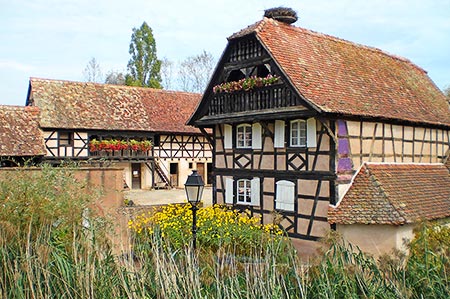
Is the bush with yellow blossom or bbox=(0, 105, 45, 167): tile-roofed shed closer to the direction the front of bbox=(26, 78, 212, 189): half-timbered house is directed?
the bush with yellow blossom

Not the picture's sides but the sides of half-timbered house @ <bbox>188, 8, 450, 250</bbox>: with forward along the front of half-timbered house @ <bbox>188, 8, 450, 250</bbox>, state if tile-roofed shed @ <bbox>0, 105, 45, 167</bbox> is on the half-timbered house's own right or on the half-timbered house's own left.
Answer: on the half-timbered house's own right

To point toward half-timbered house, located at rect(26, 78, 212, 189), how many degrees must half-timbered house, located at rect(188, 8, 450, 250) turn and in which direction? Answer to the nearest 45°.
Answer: approximately 90° to its right

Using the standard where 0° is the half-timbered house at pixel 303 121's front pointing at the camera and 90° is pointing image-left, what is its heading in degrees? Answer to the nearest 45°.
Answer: approximately 45°

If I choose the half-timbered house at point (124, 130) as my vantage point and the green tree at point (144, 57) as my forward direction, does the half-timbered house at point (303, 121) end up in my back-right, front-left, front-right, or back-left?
back-right

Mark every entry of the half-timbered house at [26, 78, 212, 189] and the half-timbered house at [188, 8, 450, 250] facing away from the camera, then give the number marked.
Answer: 0

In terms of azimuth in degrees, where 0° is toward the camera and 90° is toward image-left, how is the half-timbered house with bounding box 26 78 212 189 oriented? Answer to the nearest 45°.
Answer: approximately 0°

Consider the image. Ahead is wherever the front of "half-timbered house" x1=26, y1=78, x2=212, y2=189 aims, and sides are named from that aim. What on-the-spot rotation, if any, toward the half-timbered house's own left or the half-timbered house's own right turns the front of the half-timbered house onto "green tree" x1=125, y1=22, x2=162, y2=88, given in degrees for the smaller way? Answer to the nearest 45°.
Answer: approximately 180°

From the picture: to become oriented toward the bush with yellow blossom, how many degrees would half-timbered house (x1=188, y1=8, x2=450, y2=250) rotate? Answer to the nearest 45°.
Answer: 0° — it already faces it

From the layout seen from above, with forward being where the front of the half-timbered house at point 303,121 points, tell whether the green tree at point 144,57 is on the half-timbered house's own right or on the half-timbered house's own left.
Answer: on the half-timbered house's own right

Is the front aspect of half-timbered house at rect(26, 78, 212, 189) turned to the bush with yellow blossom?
yes
